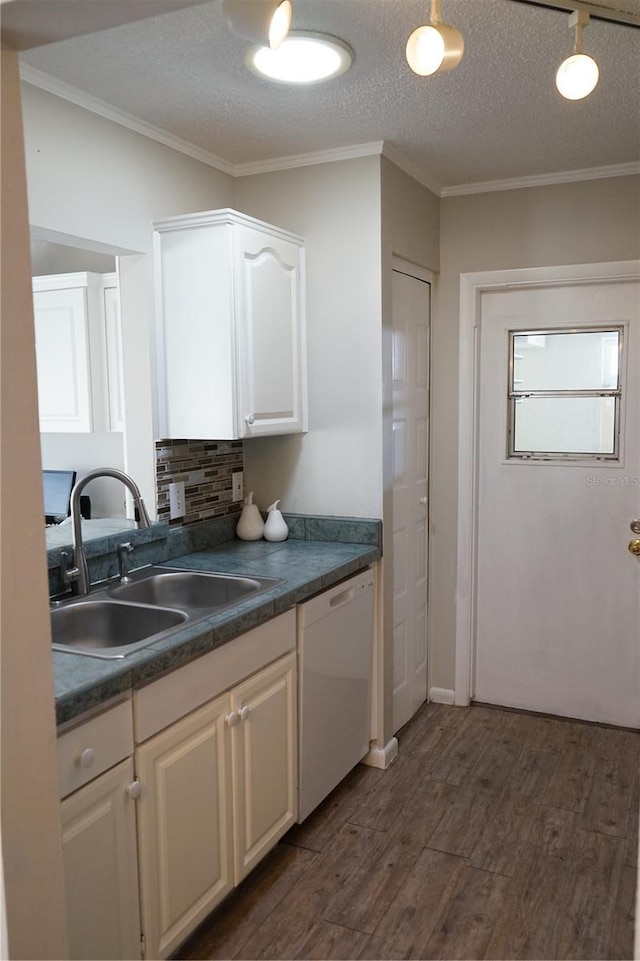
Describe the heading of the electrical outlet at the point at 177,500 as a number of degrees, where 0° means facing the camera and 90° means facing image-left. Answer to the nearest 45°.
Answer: approximately 315°

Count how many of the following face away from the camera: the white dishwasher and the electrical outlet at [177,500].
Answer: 0

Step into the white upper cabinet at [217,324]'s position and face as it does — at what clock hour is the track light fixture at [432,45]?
The track light fixture is roughly at 1 o'clock from the white upper cabinet.

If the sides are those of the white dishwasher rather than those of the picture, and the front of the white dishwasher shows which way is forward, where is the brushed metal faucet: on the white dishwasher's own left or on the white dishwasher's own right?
on the white dishwasher's own right

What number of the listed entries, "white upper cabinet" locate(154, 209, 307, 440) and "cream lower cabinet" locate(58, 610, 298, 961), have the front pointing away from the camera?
0

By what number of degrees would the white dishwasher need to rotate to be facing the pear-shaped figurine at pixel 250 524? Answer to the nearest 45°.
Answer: approximately 180°

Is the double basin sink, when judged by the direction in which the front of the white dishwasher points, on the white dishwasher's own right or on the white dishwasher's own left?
on the white dishwasher's own right

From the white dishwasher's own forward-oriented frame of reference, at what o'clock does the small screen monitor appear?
The small screen monitor is roughly at 6 o'clock from the white dishwasher.
